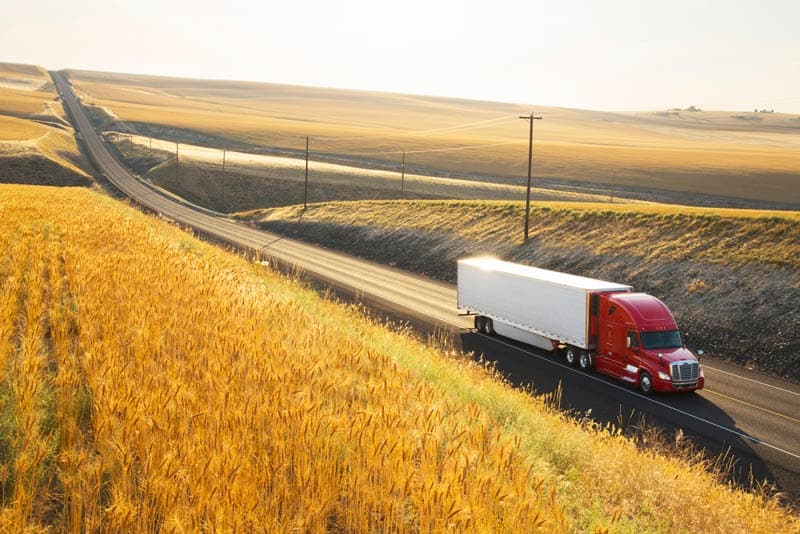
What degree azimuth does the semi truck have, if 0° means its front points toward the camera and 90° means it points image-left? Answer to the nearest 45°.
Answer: approximately 315°
